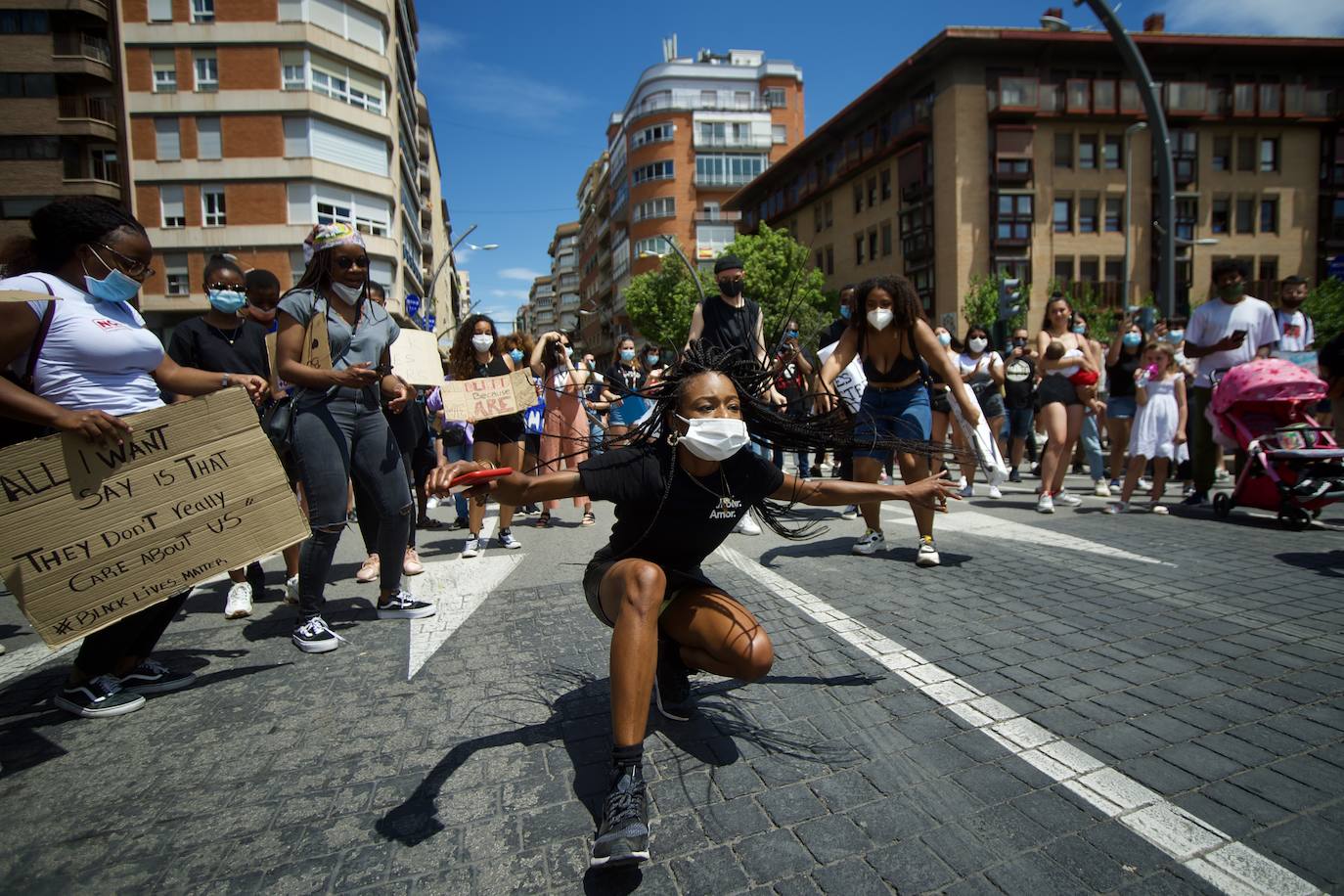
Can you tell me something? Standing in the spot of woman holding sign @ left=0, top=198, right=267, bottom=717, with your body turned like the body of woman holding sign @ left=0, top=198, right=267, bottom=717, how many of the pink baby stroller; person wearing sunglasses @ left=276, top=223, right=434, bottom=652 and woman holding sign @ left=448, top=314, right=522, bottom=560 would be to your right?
0

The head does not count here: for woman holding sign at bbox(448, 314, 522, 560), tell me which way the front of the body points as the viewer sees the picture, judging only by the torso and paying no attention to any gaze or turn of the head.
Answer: toward the camera

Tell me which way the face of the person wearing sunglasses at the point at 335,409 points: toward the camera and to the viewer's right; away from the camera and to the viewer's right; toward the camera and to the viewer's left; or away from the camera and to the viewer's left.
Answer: toward the camera and to the viewer's right

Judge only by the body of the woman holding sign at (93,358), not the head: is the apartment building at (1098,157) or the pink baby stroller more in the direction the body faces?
the pink baby stroller

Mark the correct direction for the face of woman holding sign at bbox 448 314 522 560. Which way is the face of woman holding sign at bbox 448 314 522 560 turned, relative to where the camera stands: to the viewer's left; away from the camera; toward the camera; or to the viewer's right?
toward the camera

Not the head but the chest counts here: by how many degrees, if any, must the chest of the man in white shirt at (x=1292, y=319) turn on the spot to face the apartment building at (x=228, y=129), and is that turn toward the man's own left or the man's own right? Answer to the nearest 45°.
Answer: approximately 90° to the man's own right

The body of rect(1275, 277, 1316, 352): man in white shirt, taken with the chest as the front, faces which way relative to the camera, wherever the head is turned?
toward the camera

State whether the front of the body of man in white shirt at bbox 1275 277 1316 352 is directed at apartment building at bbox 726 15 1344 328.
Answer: no

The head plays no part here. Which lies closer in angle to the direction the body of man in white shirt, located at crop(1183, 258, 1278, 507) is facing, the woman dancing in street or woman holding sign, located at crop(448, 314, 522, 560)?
the woman dancing in street

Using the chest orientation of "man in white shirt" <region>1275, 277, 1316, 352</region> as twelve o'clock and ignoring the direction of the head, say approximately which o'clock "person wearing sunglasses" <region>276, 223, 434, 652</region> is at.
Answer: The person wearing sunglasses is roughly at 1 o'clock from the man in white shirt.

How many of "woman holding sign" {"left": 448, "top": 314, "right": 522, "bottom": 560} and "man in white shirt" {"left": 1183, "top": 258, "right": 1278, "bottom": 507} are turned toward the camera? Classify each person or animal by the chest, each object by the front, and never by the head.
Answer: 2

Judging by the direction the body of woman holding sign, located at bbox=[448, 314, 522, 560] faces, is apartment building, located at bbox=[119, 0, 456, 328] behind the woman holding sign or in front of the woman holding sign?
behind

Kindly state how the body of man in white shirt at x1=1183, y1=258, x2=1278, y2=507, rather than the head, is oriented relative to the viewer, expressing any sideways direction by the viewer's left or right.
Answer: facing the viewer

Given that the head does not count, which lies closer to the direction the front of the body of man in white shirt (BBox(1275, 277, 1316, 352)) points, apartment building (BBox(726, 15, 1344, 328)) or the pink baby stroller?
the pink baby stroller
